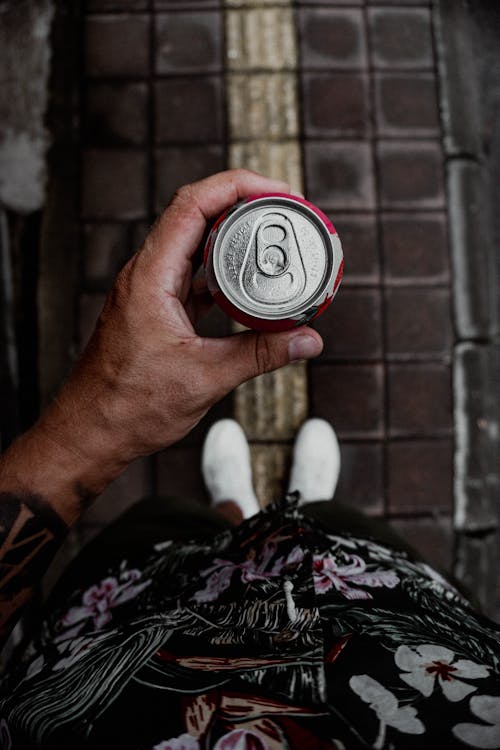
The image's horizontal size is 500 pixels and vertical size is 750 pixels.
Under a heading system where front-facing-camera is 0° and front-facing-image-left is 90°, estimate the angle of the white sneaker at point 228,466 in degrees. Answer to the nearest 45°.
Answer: approximately 180°

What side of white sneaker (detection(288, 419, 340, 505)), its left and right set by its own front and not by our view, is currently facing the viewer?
back

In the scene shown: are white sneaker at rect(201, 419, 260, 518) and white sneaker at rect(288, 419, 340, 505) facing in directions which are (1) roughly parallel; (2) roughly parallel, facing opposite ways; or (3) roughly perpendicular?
roughly parallel

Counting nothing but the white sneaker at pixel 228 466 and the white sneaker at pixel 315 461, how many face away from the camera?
2
